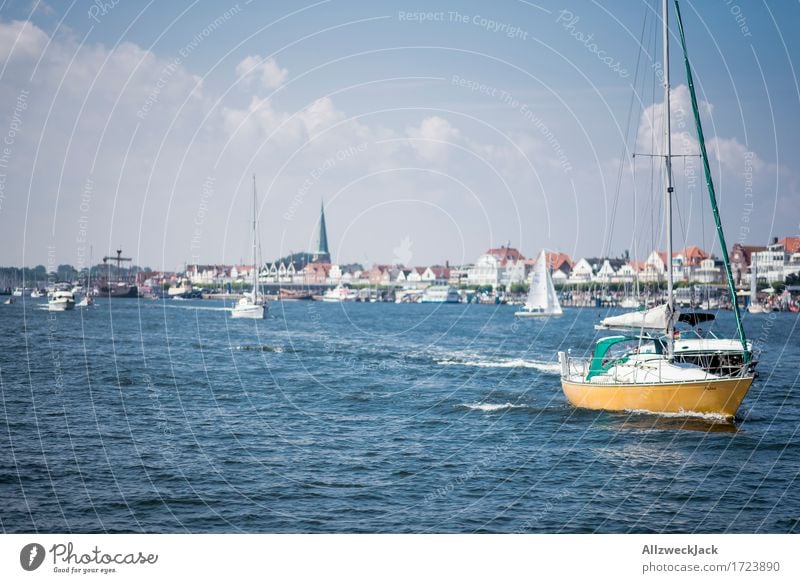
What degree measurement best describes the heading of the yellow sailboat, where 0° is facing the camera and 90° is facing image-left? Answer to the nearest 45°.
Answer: approximately 315°

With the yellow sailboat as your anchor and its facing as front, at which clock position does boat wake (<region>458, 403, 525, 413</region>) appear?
The boat wake is roughly at 5 o'clock from the yellow sailboat.
